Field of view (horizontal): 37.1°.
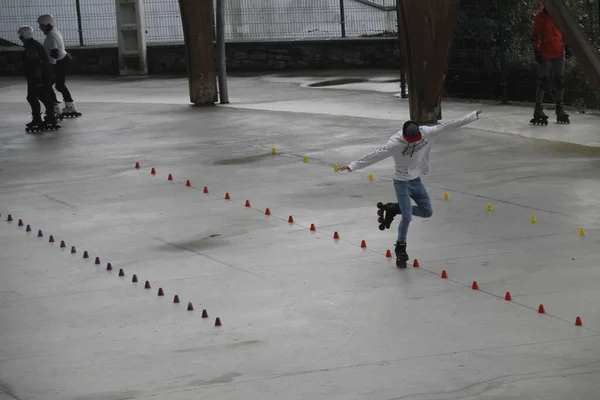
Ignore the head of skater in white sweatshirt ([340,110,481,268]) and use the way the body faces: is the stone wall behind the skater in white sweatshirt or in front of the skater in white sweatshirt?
behind

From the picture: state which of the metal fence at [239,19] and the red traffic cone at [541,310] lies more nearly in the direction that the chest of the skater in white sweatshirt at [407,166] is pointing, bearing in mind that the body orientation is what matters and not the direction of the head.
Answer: the red traffic cone

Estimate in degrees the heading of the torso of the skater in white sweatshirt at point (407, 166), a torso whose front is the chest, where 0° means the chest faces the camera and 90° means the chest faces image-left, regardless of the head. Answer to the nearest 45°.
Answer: approximately 0°

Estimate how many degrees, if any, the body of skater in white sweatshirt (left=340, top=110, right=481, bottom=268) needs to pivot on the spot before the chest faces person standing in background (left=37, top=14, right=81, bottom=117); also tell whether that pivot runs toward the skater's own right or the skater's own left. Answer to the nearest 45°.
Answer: approximately 135° to the skater's own right

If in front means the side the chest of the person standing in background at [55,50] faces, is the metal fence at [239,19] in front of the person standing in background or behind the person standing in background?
behind

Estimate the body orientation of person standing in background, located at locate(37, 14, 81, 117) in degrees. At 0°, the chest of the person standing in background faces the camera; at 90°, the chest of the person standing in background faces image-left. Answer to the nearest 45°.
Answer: approximately 45°
